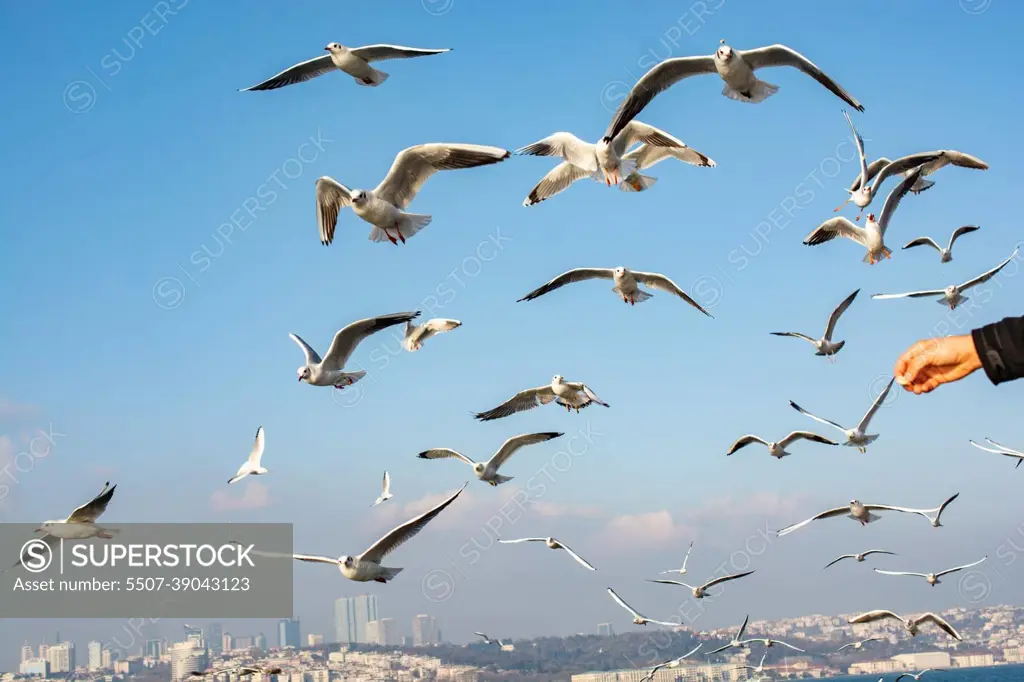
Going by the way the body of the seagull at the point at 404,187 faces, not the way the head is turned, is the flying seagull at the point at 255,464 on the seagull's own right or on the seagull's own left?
on the seagull's own right

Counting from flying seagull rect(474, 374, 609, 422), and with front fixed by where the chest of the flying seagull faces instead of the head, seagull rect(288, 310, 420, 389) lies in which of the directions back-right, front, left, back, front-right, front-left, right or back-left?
front-right

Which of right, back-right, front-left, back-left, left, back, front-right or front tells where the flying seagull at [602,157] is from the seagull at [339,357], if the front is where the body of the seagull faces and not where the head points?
back-left
